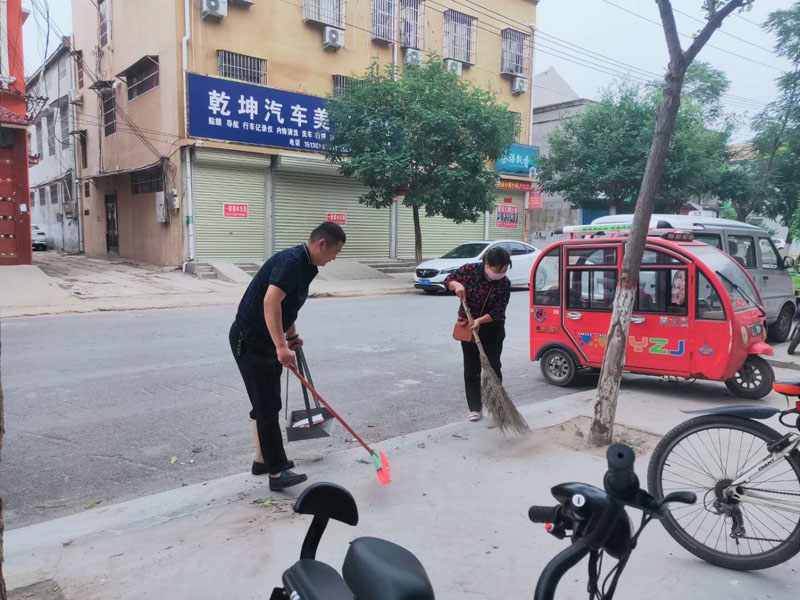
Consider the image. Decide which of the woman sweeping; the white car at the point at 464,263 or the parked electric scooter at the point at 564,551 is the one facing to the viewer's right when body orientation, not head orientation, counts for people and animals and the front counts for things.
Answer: the parked electric scooter

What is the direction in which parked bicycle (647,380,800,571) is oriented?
to the viewer's right

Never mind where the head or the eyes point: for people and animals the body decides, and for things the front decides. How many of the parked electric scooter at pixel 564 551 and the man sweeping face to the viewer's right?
2

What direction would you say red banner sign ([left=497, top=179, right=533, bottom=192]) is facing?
toward the camera

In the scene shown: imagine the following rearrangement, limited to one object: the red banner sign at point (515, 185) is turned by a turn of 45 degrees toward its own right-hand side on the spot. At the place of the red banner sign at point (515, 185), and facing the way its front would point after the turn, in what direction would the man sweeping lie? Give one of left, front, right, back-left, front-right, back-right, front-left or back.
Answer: front-left

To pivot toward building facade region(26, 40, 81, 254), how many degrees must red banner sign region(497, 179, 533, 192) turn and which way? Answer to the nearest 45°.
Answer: approximately 90° to its right

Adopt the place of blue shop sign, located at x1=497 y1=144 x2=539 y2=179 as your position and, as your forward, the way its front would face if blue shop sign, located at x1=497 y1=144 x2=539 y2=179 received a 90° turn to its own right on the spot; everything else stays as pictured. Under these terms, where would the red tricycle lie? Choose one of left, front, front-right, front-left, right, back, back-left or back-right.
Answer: left

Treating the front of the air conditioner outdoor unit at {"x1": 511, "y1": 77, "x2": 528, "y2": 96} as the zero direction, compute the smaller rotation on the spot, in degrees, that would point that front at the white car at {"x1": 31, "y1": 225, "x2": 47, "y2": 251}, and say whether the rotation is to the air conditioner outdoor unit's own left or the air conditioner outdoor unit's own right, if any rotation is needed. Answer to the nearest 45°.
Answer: approximately 135° to the air conditioner outdoor unit's own right

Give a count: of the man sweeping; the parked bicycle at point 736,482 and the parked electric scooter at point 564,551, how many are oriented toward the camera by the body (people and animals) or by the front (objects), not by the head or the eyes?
0

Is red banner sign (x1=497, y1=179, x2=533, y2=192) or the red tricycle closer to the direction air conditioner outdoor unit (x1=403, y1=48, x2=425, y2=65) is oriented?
the red tricycle

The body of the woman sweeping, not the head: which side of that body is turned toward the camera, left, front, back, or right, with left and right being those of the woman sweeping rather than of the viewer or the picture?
front
